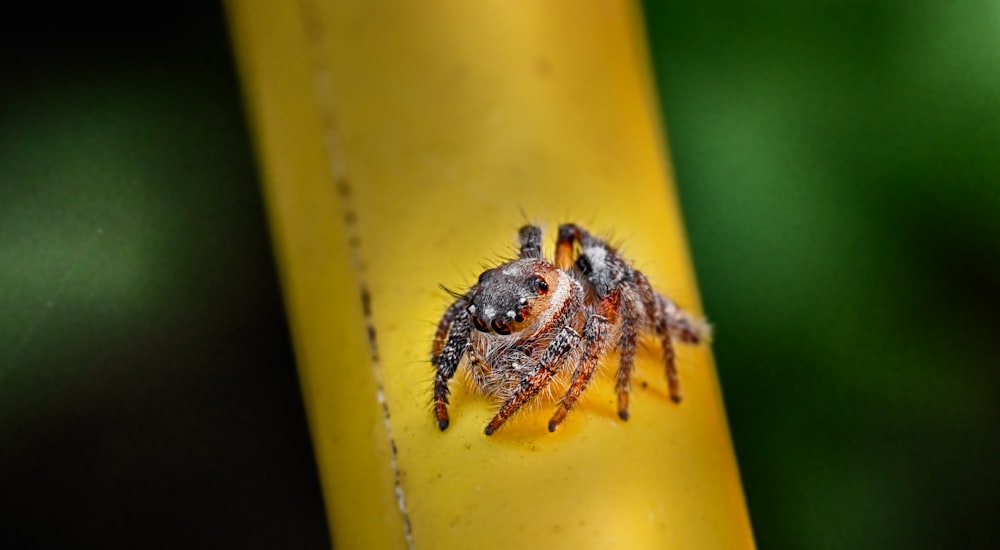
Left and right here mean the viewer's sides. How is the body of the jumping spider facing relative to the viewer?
facing the viewer and to the left of the viewer
